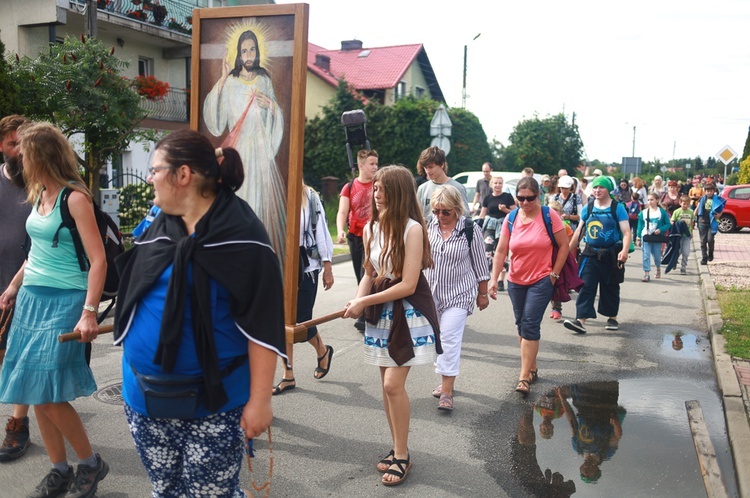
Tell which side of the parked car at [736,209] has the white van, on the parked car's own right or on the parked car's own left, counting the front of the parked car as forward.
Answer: on the parked car's own right

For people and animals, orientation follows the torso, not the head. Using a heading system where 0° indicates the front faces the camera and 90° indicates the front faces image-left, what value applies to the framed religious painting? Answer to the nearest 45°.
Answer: approximately 45°

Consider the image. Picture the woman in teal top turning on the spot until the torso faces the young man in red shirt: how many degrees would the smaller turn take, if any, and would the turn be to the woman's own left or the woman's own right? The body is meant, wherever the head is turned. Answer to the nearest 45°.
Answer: approximately 180°

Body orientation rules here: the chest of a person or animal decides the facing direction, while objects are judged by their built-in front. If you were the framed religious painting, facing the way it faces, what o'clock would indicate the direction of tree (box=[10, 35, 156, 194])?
The tree is roughly at 4 o'clock from the framed religious painting.
